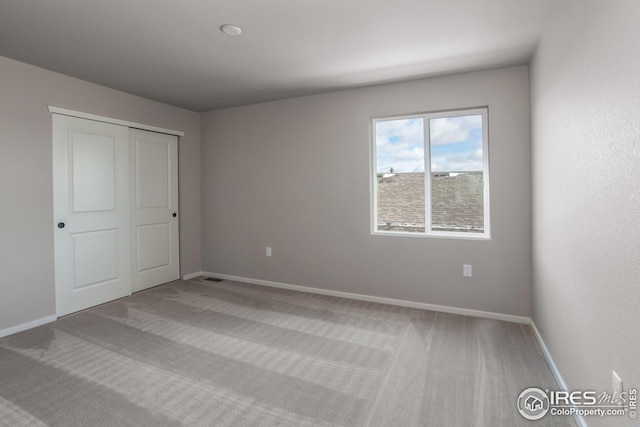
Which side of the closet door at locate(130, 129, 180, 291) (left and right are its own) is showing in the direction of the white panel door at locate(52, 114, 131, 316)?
right

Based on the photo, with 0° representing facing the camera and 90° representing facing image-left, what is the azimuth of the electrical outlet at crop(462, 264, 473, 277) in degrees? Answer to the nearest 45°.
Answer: approximately 0°

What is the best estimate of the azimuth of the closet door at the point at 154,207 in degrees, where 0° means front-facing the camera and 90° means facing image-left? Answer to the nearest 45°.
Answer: approximately 315°

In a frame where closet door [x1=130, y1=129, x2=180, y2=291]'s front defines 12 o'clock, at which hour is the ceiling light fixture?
The ceiling light fixture is roughly at 1 o'clock from the closet door.

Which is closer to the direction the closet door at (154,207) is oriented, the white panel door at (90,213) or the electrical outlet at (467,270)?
the electrical outlet

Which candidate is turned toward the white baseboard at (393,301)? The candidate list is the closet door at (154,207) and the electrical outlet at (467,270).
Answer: the closet door

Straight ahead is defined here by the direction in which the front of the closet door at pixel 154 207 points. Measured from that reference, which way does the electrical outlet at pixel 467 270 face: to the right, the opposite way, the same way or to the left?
to the right

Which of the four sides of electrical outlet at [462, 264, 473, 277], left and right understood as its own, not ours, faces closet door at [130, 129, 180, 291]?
right

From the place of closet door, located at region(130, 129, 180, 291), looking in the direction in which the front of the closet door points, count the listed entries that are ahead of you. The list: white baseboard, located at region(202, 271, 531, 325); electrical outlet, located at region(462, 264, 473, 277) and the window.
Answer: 3
